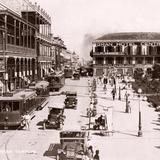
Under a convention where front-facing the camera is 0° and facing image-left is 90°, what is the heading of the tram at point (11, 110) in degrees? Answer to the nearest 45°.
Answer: approximately 45°

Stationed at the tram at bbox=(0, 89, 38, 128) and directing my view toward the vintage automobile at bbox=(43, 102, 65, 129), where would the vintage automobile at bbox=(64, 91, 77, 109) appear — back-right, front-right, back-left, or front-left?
front-left

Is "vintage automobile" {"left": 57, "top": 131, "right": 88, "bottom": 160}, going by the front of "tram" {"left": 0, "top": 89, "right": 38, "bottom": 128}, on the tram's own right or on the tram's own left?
on the tram's own left

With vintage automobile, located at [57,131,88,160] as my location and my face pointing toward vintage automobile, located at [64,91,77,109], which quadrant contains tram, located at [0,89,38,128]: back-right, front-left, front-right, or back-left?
front-left

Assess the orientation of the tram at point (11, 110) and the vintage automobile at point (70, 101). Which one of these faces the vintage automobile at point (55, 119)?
the vintage automobile at point (70, 101)

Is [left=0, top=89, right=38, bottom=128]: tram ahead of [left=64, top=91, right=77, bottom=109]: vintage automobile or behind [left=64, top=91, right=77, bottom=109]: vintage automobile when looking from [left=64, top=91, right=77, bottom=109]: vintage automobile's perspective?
ahead

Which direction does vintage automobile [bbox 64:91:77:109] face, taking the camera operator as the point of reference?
facing the viewer

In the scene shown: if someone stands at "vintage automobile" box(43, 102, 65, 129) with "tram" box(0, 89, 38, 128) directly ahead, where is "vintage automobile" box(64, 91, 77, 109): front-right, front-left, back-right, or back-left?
back-right
